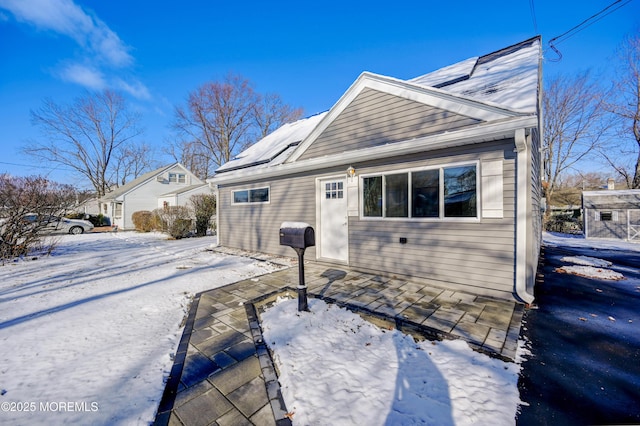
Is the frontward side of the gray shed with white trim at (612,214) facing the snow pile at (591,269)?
yes

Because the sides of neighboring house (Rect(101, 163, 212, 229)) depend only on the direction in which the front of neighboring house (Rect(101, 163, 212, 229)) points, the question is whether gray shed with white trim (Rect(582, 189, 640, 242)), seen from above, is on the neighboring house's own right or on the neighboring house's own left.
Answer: on the neighboring house's own left

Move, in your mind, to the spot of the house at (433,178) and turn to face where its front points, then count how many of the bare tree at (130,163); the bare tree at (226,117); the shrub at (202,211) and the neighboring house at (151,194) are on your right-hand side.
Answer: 4

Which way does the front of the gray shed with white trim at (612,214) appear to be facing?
toward the camera

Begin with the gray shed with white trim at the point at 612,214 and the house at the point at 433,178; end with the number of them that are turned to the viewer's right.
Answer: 0

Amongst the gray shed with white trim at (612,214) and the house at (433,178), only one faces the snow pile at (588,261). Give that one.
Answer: the gray shed with white trim

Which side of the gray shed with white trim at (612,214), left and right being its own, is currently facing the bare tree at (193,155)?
right

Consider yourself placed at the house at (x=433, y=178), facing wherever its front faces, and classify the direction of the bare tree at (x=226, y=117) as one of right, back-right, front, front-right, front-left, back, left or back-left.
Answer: right

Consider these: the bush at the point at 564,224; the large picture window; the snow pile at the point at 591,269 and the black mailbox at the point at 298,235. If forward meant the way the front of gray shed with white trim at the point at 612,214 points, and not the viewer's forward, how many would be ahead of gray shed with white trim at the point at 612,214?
3
